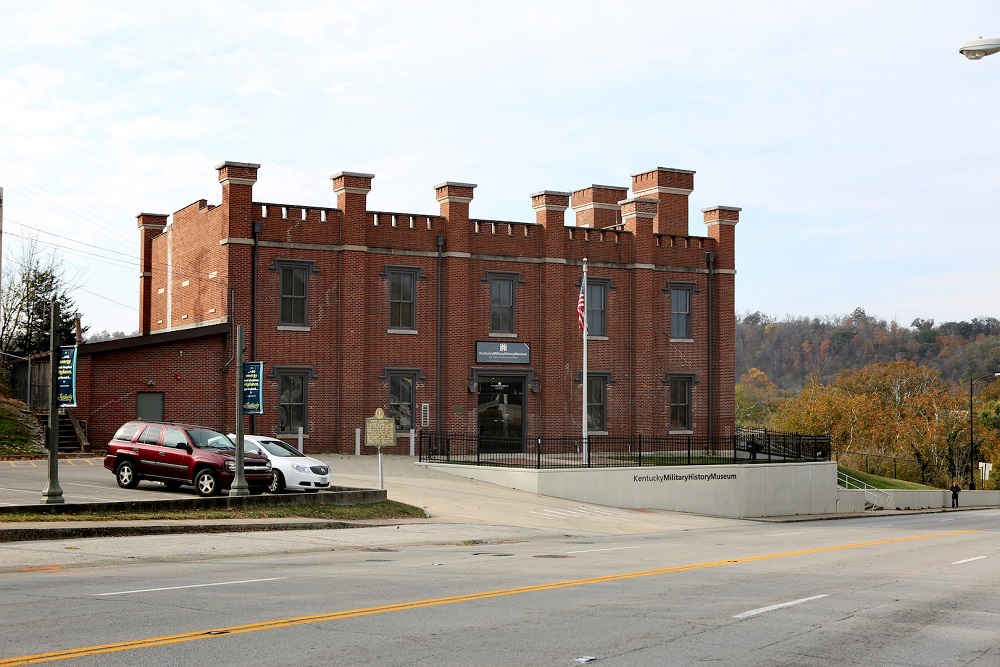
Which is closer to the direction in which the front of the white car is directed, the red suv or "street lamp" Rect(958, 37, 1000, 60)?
the street lamp

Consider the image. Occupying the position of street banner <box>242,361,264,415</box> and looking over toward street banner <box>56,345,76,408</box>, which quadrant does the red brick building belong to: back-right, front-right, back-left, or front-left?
back-right

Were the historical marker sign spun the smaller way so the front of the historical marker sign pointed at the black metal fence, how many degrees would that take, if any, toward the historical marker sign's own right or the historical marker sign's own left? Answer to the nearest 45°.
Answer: approximately 135° to the historical marker sign's own left

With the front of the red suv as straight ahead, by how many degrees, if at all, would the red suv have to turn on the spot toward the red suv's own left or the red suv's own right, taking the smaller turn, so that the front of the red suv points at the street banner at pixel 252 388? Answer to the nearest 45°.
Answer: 0° — it already faces it

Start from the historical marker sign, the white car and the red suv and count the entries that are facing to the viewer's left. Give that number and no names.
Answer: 0

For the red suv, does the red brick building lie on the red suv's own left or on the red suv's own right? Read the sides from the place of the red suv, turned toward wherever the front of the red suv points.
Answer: on the red suv's own left

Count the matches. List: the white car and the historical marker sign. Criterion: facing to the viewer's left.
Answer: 0

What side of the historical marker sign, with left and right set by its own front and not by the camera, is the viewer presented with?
front

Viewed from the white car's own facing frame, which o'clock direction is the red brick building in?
The red brick building is roughly at 8 o'clock from the white car.

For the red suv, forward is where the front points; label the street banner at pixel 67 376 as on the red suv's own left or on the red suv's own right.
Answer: on the red suv's own right

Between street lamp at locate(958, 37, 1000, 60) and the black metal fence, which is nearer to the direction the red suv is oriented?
the street lamp

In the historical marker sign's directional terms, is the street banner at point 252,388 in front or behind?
in front

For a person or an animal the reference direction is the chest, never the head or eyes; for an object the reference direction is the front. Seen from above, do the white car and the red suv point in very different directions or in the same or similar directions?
same or similar directions

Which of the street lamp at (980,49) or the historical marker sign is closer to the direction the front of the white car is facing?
the street lamp

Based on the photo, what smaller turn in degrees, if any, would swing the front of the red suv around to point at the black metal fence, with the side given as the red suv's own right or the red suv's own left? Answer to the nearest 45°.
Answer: approximately 90° to the red suv's own left

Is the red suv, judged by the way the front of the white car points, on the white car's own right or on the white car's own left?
on the white car's own right
